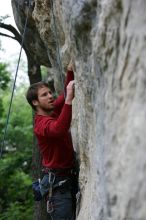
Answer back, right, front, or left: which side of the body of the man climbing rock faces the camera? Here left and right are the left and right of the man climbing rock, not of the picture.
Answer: right
